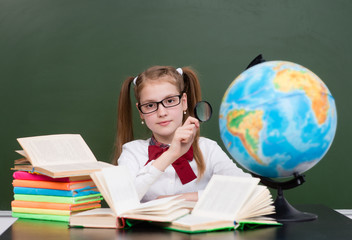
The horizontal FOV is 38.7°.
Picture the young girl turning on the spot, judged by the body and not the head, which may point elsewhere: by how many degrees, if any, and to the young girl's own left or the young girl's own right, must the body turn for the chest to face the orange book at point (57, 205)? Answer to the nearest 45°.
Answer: approximately 45° to the young girl's own right

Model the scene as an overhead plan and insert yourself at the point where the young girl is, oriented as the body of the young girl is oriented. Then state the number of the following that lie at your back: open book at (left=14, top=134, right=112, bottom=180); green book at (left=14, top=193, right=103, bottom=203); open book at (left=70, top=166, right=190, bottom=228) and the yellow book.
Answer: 0

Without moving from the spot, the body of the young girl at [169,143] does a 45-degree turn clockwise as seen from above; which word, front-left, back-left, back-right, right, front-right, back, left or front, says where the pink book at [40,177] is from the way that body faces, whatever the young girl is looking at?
front

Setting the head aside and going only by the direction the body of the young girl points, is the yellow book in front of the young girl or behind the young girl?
in front

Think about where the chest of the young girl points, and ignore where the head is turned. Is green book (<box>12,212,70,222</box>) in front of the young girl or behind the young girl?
in front

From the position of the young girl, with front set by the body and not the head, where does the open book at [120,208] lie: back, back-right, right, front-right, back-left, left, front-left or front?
front

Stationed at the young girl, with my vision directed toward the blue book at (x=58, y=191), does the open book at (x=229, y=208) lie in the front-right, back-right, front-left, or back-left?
front-left

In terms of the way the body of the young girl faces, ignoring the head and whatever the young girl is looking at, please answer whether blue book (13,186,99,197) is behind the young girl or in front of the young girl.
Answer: in front

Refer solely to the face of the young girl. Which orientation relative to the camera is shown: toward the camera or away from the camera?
toward the camera

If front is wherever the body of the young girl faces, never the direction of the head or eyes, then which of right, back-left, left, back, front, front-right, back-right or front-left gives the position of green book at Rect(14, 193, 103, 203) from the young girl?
front-right

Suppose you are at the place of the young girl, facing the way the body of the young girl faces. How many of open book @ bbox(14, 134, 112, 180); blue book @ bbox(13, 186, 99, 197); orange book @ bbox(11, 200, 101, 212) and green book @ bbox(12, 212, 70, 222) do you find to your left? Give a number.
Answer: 0

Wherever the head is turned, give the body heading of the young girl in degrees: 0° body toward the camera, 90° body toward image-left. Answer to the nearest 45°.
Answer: approximately 0°

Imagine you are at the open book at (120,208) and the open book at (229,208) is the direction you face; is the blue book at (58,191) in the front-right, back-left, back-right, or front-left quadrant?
back-left

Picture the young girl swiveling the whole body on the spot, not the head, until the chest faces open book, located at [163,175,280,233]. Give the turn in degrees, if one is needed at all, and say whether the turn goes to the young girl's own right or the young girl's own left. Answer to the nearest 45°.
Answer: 0° — they already face it

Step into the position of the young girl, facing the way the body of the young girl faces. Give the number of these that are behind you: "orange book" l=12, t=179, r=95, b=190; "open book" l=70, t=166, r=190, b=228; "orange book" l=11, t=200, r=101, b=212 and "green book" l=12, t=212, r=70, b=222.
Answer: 0
